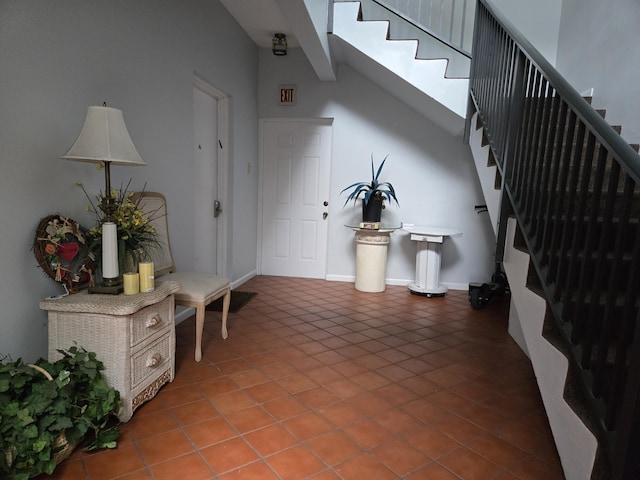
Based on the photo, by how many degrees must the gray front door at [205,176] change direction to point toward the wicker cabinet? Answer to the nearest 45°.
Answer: approximately 90° to its right

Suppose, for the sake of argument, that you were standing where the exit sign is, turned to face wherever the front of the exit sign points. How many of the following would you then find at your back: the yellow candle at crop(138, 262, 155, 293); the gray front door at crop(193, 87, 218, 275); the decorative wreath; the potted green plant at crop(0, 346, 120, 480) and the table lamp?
0

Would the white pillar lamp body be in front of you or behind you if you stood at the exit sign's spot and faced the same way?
in front

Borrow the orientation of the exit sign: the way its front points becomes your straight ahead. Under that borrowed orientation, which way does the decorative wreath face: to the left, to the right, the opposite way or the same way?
to the left

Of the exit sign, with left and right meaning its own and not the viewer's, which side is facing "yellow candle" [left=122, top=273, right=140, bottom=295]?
front

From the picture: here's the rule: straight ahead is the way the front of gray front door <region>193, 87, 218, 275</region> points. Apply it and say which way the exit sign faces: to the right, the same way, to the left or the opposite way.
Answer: to the right

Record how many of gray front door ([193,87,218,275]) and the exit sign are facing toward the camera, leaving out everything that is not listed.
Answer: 1

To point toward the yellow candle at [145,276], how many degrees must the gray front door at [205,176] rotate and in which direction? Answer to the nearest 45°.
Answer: approximately 90° to its right

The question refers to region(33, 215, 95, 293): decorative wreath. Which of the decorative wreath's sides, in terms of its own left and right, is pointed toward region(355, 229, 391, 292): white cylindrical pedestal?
left

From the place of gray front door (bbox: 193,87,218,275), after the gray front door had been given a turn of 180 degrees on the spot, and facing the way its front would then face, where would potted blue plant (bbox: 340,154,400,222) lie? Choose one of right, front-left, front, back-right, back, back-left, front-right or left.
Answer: back

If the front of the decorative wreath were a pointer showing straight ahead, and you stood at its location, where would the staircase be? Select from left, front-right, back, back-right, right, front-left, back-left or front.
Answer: front

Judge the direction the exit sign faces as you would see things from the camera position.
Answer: facing the viewer

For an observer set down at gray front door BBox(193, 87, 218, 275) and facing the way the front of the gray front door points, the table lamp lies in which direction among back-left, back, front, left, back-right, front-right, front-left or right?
right

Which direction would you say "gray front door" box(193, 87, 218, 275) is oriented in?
to the viewer's right
